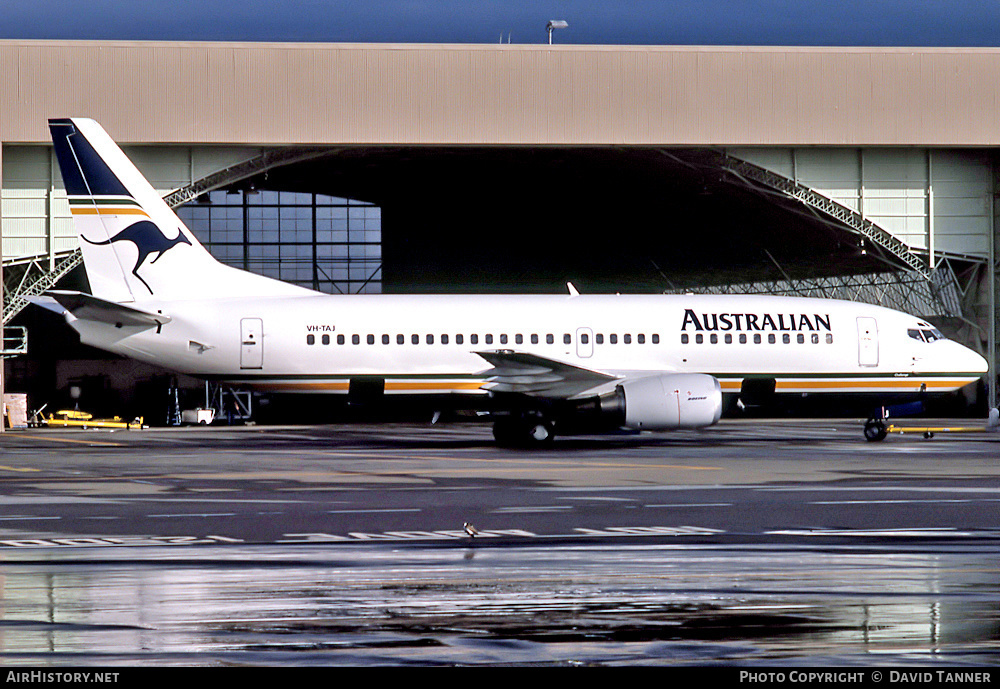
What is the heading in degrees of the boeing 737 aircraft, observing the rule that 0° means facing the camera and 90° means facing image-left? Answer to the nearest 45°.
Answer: approximately 270°
